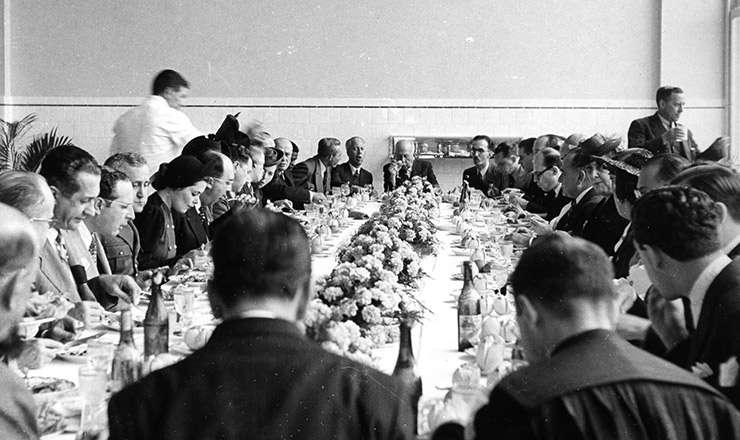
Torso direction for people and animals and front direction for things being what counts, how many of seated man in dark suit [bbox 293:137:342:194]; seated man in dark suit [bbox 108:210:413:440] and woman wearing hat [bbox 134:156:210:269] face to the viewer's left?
0

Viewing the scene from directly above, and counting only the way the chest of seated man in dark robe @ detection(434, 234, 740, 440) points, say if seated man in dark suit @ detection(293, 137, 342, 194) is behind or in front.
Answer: in front

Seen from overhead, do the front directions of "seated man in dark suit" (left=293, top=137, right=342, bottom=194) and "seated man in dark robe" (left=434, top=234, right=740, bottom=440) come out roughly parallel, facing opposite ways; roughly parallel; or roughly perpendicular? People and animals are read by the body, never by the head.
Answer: roughly parallel, facing opposite ways

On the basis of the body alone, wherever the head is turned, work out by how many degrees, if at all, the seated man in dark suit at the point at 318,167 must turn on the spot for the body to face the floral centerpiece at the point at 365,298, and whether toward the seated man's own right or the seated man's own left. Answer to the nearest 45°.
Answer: approximately 45° to the seated man's own right

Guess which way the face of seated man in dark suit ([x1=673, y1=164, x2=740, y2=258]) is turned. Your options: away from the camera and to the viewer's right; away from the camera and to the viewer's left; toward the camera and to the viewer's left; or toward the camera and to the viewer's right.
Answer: away from the camera and to the viewer's left

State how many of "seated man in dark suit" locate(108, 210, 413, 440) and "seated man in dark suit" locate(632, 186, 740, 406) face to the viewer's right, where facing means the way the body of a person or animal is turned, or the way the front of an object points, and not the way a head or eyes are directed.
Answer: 0

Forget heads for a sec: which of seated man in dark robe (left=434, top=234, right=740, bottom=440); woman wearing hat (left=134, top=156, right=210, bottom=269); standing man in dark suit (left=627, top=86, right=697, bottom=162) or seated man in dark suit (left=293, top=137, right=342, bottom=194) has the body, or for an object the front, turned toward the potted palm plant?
seated man in dark robe (left=434, top=234, right=740, bottom=440)

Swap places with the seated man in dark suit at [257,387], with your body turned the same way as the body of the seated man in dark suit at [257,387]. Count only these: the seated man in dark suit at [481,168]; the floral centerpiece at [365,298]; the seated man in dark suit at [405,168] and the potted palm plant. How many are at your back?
0

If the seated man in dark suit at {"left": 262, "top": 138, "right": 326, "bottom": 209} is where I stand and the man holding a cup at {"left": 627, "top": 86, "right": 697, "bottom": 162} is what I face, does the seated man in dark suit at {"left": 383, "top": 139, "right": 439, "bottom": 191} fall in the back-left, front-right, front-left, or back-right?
front-left

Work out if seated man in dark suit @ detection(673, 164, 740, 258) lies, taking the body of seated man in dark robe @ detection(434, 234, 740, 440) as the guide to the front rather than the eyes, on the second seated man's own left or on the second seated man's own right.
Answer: on the second seated man's own right

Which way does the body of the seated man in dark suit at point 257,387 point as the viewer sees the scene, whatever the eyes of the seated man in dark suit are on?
away from the camera

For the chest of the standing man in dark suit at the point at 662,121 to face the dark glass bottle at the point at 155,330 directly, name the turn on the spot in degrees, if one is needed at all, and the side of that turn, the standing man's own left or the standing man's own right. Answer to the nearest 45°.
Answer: approximately 45° to the standing man's own right

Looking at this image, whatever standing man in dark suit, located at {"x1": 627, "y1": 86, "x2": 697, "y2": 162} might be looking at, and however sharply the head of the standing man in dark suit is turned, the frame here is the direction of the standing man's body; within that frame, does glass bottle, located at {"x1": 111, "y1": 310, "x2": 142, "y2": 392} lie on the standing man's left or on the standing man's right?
on the standing man's right

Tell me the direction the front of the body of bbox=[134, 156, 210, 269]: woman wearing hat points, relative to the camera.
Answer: to the viewer's right

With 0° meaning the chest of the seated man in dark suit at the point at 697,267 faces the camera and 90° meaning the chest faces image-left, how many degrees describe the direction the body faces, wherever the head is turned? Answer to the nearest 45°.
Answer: approximately 90°

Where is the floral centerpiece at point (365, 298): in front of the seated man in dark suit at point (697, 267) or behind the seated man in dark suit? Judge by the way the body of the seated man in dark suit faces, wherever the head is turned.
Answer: in front

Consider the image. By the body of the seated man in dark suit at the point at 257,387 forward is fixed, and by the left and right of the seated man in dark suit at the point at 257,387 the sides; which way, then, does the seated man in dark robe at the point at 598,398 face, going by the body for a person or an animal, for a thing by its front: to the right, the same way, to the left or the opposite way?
the same way

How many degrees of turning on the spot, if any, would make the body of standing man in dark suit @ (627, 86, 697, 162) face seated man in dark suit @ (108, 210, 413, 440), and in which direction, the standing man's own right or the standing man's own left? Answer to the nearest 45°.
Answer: approximately 45° to the standing man's own right

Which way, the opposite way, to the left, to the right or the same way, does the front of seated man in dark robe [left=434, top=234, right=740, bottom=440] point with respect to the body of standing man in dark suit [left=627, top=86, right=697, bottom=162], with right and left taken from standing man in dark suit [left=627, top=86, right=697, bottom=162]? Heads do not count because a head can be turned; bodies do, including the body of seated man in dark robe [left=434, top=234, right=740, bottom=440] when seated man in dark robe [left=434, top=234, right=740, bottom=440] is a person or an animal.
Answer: the opposite way

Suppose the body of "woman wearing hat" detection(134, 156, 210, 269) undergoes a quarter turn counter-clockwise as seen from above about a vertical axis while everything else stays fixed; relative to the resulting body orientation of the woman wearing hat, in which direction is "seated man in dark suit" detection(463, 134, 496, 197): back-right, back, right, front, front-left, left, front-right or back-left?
front-right
